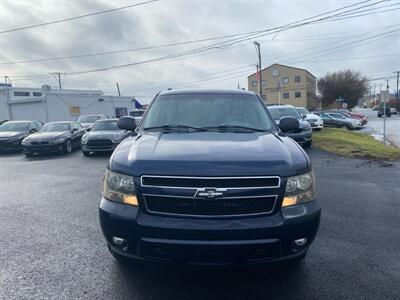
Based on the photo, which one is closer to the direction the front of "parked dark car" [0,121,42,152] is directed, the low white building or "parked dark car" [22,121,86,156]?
the parked dark car

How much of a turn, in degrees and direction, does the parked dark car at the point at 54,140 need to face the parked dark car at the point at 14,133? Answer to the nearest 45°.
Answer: approximately 90° to its right

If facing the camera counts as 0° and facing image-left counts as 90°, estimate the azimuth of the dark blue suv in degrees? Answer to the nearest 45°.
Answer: approximately 0°

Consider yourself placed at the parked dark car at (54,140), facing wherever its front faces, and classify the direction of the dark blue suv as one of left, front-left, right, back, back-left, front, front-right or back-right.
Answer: front-left

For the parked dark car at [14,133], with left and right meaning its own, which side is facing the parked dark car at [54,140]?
left

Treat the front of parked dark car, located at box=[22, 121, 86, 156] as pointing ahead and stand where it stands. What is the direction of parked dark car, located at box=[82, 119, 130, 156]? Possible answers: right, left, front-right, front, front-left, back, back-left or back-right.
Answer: left

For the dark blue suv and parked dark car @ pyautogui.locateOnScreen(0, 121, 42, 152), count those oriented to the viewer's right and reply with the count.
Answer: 0

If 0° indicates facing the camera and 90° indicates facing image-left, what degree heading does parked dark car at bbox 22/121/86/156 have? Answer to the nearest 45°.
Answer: approximately 45°

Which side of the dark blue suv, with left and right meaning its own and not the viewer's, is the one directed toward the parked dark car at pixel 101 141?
back
